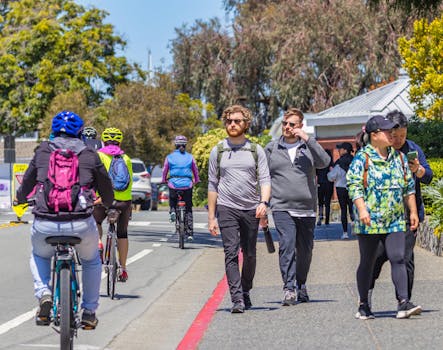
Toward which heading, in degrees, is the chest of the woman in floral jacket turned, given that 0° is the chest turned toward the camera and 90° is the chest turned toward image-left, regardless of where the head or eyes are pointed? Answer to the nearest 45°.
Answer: approximately 315°

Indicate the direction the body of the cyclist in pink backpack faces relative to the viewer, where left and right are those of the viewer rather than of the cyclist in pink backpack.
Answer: facing away from the viewer

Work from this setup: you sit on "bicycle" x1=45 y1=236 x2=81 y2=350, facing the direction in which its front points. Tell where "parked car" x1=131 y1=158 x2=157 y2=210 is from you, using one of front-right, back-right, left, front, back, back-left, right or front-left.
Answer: front

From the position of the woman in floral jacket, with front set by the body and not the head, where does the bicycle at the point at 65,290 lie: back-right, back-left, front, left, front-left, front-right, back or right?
right

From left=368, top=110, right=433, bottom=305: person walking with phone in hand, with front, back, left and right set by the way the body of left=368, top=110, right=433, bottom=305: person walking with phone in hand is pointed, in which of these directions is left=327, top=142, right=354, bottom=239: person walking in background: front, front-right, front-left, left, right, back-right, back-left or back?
back-right

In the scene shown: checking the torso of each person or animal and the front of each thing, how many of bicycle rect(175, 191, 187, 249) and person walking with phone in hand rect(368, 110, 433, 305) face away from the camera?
1

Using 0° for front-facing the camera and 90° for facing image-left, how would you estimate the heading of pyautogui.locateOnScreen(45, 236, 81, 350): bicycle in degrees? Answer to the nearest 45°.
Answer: approximately 180°

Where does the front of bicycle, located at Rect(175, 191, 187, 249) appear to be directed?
away from the camera

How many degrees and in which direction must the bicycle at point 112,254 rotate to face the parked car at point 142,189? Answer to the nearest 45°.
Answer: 0° — it already faces it

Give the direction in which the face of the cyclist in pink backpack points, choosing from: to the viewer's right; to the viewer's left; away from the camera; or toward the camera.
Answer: away from the camera

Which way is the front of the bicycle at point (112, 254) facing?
away from the camera

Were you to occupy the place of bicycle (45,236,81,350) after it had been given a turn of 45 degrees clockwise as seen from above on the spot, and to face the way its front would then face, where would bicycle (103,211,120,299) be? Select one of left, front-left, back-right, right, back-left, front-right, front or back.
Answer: front-left
